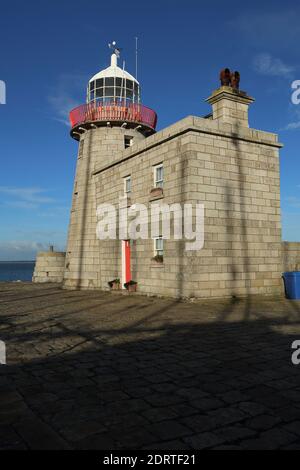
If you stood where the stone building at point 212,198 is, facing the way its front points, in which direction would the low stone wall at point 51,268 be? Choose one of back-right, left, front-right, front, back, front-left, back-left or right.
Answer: right

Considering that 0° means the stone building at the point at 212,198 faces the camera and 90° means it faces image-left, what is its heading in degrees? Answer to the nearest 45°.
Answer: approximately 45°
